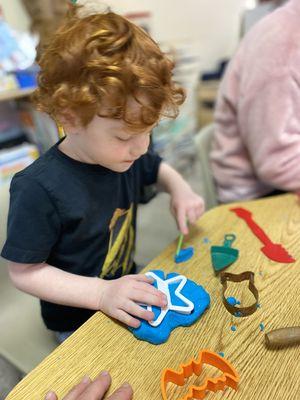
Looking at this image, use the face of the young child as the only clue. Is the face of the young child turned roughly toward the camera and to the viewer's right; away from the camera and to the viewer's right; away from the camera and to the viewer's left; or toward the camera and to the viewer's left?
toward the camera and to the viewer's right

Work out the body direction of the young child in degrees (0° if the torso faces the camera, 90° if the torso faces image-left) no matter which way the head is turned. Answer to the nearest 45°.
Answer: approximately 315°
